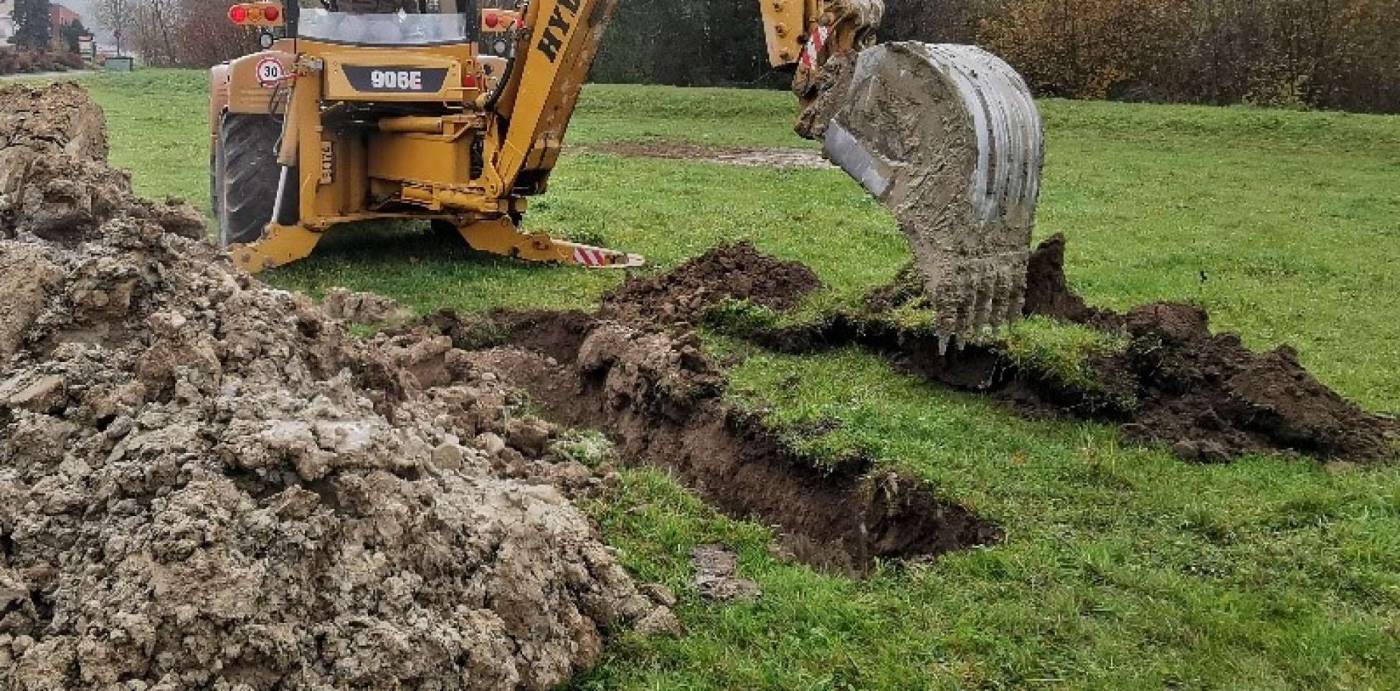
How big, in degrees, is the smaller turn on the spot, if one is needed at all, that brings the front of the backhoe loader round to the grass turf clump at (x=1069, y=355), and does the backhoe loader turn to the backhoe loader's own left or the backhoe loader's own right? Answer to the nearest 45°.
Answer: approximately 135° to the backhoe loader's own right

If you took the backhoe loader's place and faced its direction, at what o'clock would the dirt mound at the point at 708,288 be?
The dirt mound is roughly at 4 o'clock from the backhoe loader.

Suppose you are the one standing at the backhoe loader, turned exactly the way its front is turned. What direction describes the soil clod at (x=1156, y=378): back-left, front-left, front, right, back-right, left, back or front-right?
back-right

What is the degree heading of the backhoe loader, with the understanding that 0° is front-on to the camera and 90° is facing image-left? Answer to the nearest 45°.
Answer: approximately 180°

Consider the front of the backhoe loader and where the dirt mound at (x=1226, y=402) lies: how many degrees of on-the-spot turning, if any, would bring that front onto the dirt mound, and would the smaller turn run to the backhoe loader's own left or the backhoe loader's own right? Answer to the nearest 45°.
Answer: approximately 135° to the backhoe loader's own right

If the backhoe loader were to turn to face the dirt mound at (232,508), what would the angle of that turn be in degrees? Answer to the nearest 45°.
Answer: approximately 180°
